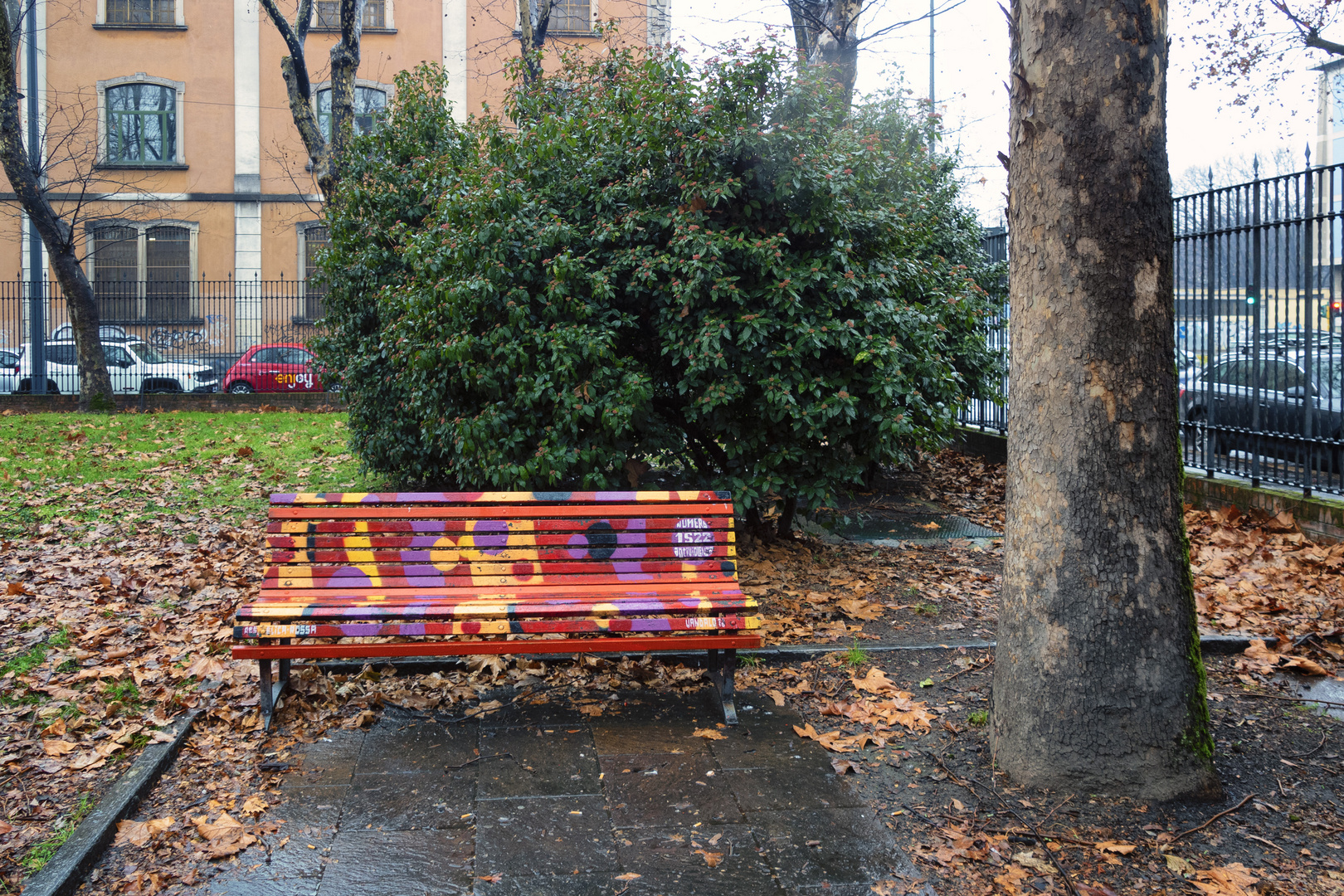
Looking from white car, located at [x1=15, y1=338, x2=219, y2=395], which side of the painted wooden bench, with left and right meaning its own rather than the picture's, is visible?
back

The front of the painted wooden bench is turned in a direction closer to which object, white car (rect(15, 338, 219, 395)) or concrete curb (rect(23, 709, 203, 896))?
the concrete curb

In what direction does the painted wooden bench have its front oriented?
toward the camera
